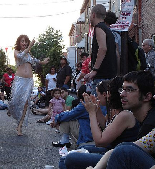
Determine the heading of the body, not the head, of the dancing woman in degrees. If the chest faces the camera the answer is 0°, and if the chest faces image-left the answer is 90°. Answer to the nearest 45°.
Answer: approximately 315°

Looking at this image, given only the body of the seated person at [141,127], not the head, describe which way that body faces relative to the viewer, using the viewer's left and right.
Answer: facing to the left of the viewer

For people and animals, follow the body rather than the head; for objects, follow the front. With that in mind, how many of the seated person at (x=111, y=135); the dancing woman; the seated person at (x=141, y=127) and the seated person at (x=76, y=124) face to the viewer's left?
3

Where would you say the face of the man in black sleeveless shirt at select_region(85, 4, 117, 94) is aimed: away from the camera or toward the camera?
away from the camera

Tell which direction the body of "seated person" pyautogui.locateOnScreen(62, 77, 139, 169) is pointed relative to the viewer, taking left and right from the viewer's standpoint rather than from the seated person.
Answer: facing to the left of the viewer

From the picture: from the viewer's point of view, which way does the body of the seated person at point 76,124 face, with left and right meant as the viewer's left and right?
facing to the left of the viewer

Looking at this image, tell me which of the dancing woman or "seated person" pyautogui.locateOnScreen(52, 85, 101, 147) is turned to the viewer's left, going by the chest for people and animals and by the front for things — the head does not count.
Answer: the seated person

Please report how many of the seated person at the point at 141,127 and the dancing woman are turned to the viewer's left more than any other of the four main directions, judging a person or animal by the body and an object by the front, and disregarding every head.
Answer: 1
